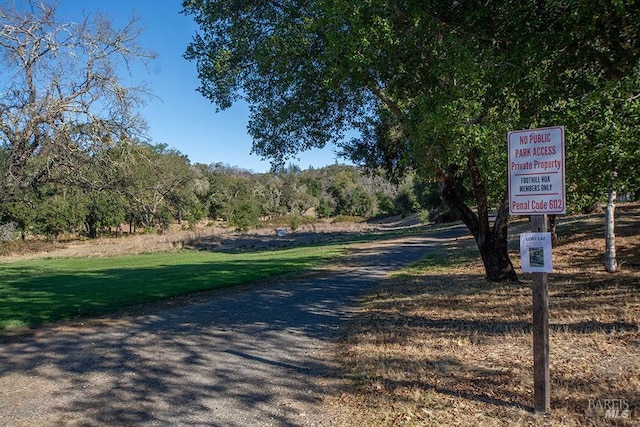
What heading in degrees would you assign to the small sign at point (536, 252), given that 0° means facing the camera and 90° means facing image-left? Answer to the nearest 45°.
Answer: approximately 0°

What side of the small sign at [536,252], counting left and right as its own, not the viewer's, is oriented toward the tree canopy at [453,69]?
back
